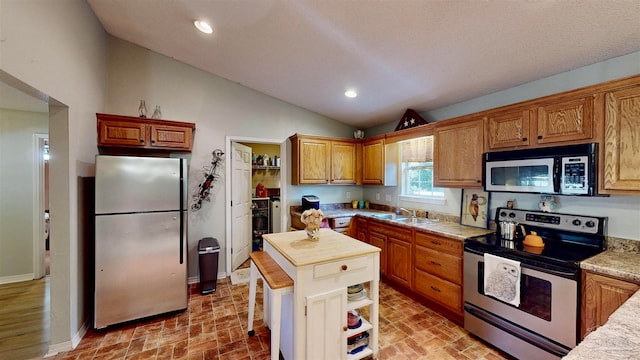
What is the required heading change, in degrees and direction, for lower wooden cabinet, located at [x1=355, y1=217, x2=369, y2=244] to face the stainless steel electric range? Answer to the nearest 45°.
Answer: approximately 90° to its left

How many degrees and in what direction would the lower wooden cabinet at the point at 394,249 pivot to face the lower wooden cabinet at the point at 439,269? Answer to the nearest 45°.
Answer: approximately 90° to its left

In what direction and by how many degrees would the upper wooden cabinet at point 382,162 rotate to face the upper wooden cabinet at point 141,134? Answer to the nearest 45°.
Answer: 0° — it already faces it

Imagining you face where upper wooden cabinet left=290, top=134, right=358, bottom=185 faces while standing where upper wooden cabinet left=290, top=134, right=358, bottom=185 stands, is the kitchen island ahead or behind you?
ahead

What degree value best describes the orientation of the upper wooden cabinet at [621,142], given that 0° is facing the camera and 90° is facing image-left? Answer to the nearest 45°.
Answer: approximately 45°

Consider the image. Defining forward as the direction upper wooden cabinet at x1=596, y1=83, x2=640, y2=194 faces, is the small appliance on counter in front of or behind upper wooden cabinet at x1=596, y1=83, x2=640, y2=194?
in front

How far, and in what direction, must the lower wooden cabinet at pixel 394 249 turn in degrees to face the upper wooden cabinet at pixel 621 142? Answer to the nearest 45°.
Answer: approximately 90° to its left

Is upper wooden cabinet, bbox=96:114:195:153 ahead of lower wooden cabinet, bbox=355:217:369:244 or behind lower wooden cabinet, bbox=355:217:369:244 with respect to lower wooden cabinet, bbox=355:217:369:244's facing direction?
ahead
